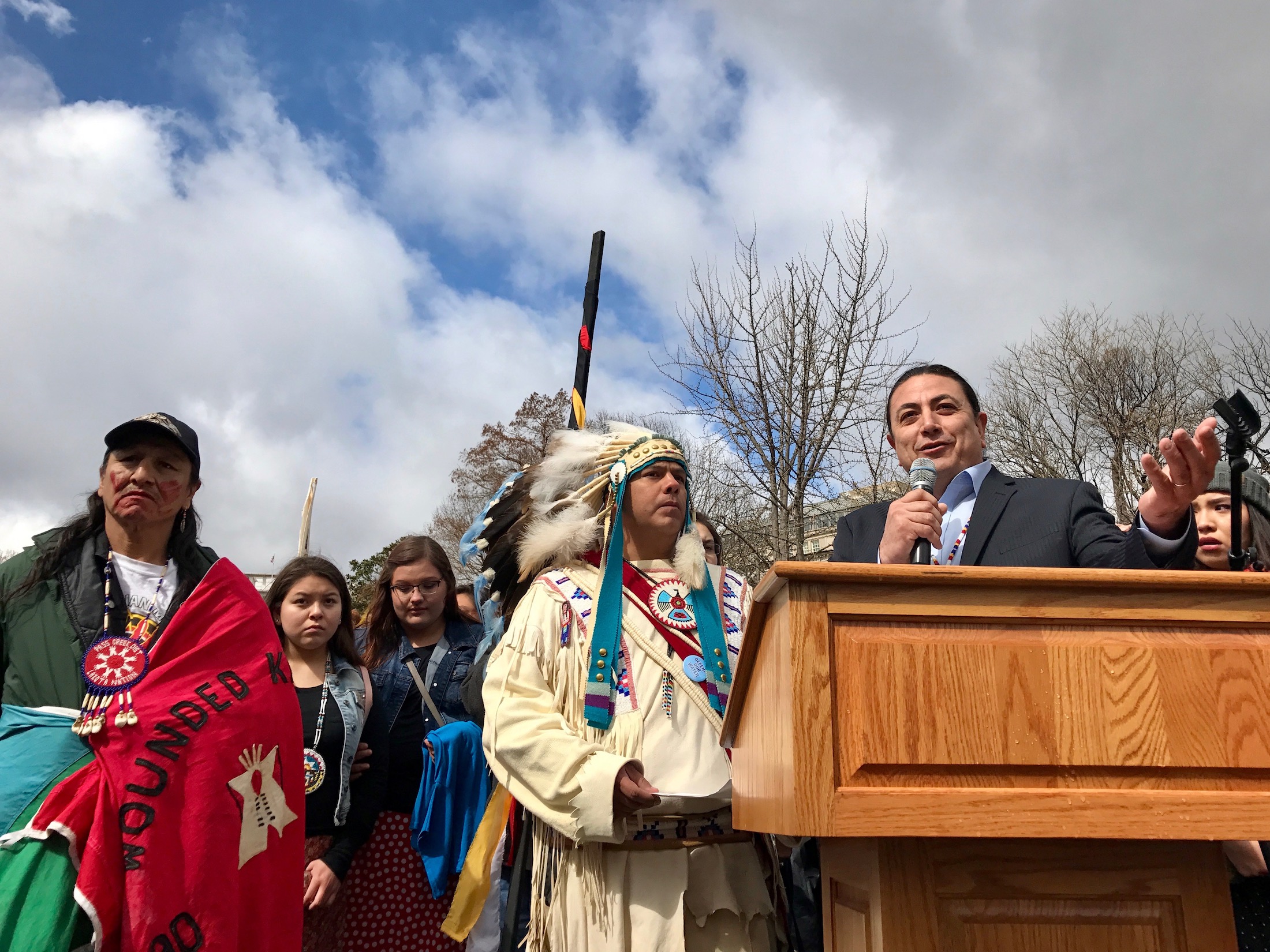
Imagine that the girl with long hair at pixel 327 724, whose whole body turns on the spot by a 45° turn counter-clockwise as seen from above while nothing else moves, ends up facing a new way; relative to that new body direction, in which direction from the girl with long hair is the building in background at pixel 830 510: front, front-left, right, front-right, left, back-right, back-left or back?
left

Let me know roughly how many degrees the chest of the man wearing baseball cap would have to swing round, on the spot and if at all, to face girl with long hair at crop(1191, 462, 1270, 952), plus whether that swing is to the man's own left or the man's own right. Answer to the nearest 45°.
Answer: approximately 45° to the man's own left

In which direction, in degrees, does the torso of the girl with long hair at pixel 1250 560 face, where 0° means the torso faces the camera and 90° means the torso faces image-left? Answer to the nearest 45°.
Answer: approximately 45°

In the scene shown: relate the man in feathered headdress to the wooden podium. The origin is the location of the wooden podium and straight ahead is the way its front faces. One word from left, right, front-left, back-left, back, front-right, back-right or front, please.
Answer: back-right

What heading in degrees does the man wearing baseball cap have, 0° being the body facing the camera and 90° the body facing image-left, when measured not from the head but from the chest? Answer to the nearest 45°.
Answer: approximately 0°
